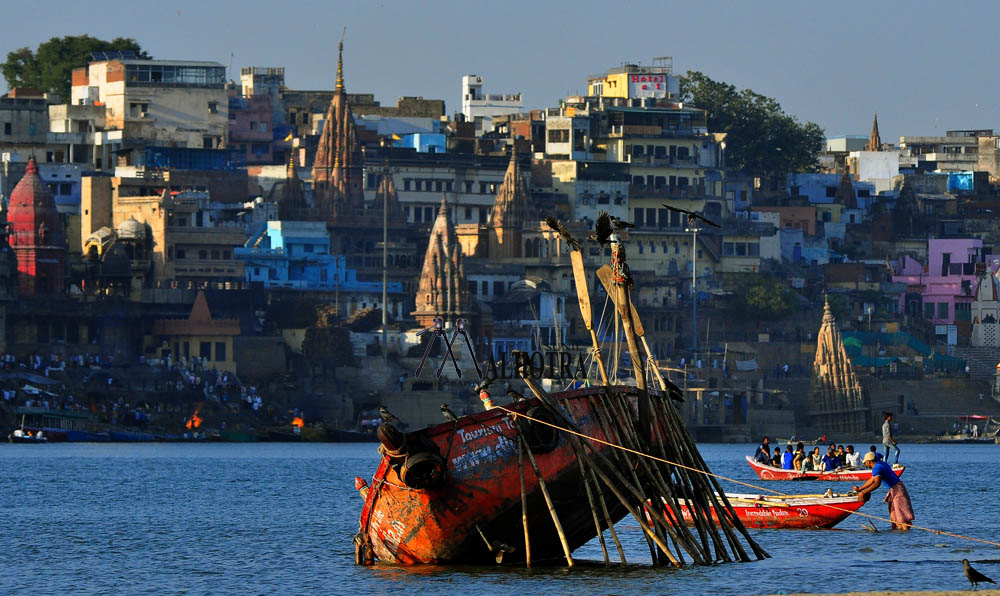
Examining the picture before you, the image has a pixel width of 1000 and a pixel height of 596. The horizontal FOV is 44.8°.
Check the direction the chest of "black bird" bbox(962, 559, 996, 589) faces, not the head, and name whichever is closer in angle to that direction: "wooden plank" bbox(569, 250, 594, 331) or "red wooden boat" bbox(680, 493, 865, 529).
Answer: the wooden plank

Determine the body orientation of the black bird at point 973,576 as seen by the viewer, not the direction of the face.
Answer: to the viewer's left

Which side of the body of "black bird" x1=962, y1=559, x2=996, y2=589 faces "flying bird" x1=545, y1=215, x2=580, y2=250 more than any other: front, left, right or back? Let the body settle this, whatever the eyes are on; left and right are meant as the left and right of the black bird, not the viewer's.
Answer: front

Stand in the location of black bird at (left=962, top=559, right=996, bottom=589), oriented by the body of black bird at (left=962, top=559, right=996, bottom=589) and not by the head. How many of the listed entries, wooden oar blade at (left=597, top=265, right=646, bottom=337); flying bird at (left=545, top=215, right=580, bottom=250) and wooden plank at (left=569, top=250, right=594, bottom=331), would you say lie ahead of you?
3
